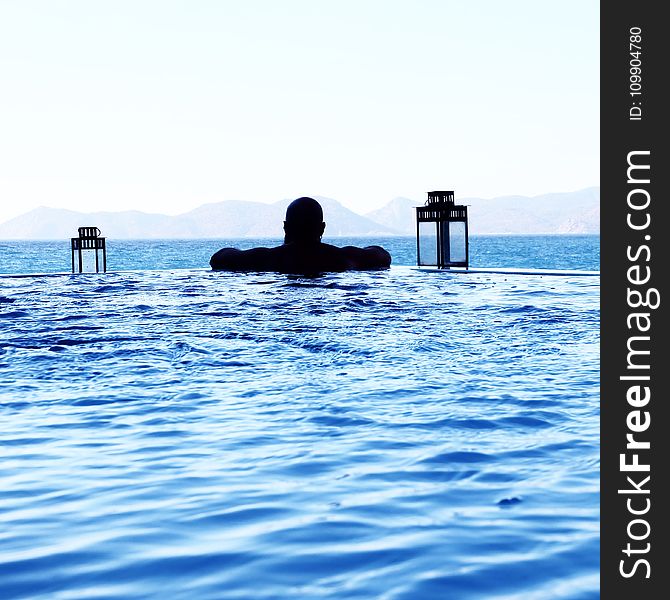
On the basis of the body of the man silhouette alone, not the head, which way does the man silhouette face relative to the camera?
away from the camera

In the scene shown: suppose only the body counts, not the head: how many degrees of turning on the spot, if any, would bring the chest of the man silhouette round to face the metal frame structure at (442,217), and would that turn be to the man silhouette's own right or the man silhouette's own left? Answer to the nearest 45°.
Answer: approximately 45° to the man silhouette's own right
